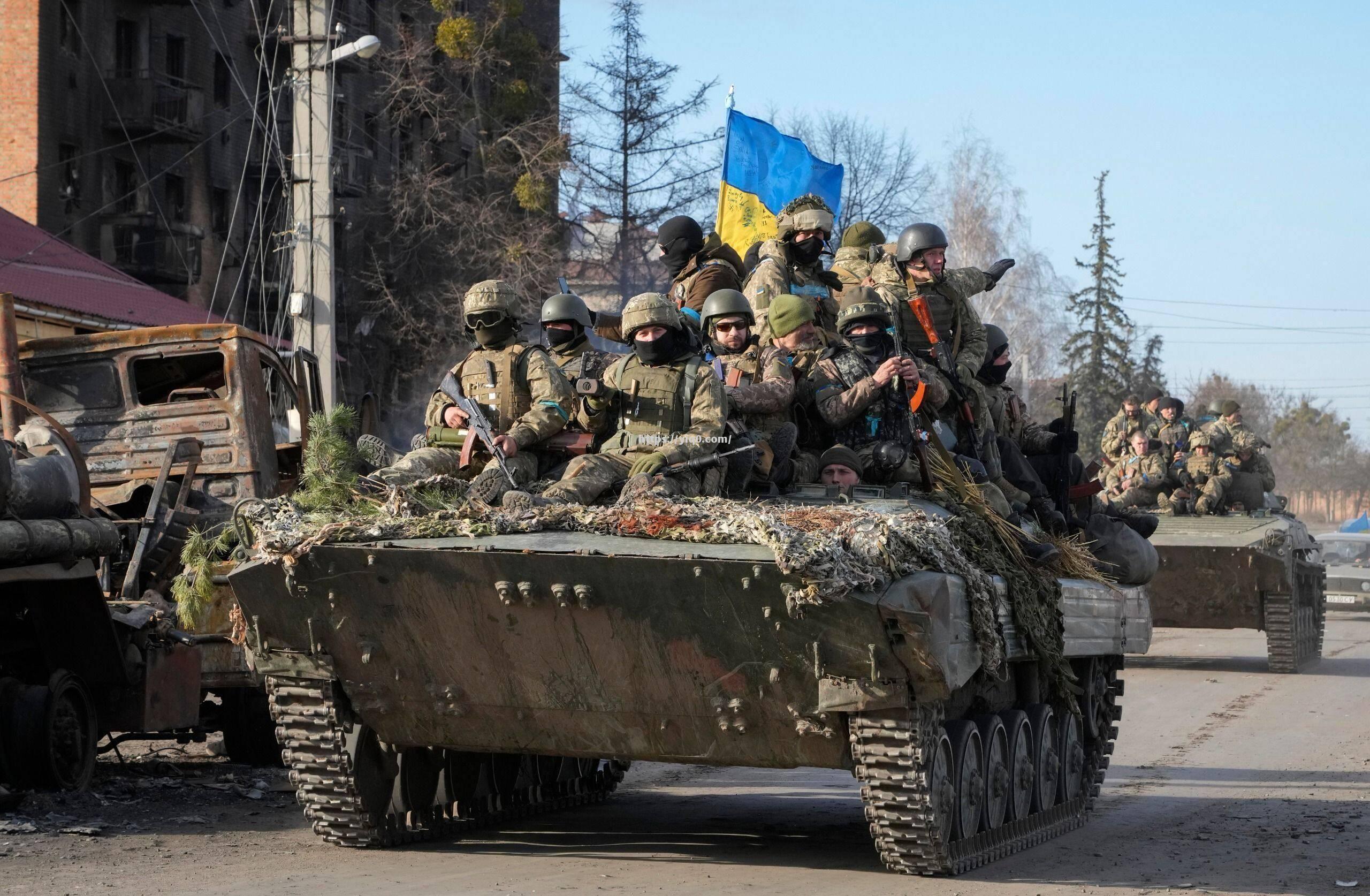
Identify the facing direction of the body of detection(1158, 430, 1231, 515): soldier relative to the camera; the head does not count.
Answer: toward the camera

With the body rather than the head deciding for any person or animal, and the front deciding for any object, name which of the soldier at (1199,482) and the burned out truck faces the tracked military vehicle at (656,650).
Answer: the soldier

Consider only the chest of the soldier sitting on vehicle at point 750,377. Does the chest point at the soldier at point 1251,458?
no

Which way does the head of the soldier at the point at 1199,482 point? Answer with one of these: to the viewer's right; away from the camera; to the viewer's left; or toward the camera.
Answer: toward the camera

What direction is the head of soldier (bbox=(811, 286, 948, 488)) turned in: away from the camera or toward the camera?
toward the camera

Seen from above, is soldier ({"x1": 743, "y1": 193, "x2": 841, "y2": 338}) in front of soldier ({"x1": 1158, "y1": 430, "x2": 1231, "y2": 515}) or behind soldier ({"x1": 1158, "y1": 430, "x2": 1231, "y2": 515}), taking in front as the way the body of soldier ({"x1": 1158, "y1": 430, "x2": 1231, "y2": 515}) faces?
in front

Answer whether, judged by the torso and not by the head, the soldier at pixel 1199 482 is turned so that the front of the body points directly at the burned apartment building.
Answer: no

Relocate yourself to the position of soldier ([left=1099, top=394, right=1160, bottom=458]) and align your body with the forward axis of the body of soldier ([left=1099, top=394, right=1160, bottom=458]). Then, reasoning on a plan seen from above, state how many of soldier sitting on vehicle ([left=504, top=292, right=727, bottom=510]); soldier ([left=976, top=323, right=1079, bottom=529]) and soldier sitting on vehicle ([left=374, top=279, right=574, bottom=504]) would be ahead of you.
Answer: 3

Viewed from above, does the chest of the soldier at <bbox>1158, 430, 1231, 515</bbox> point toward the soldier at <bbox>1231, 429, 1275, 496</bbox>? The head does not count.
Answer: no

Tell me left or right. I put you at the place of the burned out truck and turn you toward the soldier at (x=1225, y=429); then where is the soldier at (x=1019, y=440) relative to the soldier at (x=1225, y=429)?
right

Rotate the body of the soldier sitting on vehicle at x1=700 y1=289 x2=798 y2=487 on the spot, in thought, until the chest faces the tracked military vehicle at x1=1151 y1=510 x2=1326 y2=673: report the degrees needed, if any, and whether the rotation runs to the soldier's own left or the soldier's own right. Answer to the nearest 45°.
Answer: approximately 180°

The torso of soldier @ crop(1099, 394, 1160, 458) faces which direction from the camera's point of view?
toward the camera

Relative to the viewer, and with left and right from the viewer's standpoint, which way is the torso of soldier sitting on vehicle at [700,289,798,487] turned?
facing the viewer and to the left of the viewer

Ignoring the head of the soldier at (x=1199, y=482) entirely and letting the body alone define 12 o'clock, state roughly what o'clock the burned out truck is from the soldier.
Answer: The burned out truck is roughly at 1 o'clock from the soldier.
